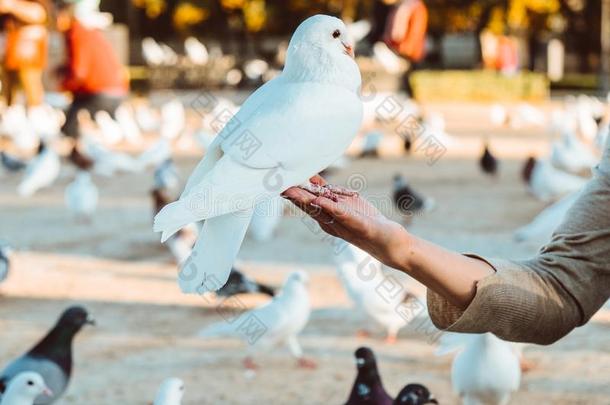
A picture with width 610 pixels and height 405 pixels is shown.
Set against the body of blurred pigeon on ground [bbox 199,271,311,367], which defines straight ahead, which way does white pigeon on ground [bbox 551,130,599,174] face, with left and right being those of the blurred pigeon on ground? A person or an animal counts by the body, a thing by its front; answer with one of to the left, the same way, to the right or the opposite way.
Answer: the opposite way

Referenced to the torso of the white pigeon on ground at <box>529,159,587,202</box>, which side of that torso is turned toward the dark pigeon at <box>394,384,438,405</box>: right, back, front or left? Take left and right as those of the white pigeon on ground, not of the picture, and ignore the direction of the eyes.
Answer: left

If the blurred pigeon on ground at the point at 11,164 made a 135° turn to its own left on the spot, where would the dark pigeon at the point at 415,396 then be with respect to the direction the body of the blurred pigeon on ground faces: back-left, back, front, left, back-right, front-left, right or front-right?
front-right

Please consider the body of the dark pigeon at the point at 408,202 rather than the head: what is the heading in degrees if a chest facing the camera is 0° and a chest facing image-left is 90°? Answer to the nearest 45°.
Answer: approximately 90°

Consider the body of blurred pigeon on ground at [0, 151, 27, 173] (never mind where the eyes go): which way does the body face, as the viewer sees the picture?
to the viewer's left

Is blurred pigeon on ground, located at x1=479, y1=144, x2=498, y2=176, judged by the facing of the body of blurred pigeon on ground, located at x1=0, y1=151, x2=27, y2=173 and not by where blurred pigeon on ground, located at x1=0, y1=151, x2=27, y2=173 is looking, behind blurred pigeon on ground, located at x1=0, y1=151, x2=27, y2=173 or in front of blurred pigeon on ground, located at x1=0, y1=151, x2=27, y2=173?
behind

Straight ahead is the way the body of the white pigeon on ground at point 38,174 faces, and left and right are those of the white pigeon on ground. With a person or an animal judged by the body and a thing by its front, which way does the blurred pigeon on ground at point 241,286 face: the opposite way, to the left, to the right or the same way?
the opposite way

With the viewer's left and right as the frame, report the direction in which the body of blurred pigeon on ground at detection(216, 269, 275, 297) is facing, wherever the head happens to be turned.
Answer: facing to the left of the viewer

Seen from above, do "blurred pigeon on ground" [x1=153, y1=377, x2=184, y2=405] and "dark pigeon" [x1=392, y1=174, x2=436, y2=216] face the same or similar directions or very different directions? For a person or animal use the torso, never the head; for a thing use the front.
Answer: very different directions

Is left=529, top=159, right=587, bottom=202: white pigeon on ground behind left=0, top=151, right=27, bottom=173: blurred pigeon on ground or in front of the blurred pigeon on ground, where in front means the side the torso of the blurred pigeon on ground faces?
behind

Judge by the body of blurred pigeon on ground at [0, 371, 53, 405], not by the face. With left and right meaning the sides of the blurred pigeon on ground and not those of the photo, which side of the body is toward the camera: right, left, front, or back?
right
